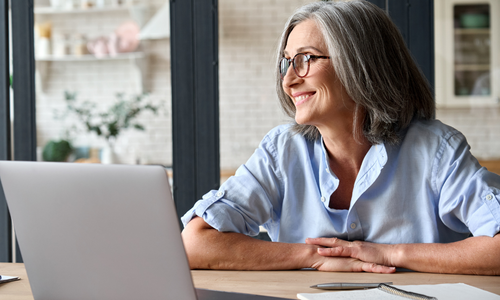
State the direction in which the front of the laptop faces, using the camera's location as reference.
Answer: facing away from the viewer and to the right of the viewer

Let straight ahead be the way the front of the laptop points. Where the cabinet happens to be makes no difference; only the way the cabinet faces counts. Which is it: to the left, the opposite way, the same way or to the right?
the opposite way

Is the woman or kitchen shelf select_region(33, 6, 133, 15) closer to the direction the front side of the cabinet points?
the woman

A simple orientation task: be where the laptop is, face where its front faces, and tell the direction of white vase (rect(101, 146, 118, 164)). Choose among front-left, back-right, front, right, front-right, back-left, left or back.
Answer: front-left

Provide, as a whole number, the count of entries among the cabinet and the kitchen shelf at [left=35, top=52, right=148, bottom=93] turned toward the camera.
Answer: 2

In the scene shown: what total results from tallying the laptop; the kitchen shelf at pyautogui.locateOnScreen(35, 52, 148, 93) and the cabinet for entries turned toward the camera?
2

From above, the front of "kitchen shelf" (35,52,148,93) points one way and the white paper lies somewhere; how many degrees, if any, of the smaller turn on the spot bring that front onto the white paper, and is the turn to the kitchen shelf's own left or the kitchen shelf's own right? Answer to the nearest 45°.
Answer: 0° — it already faces it

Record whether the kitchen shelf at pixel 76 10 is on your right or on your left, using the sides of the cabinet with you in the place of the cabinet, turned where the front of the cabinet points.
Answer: on your right

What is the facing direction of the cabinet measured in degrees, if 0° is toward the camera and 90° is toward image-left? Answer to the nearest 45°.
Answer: approximately 0°
